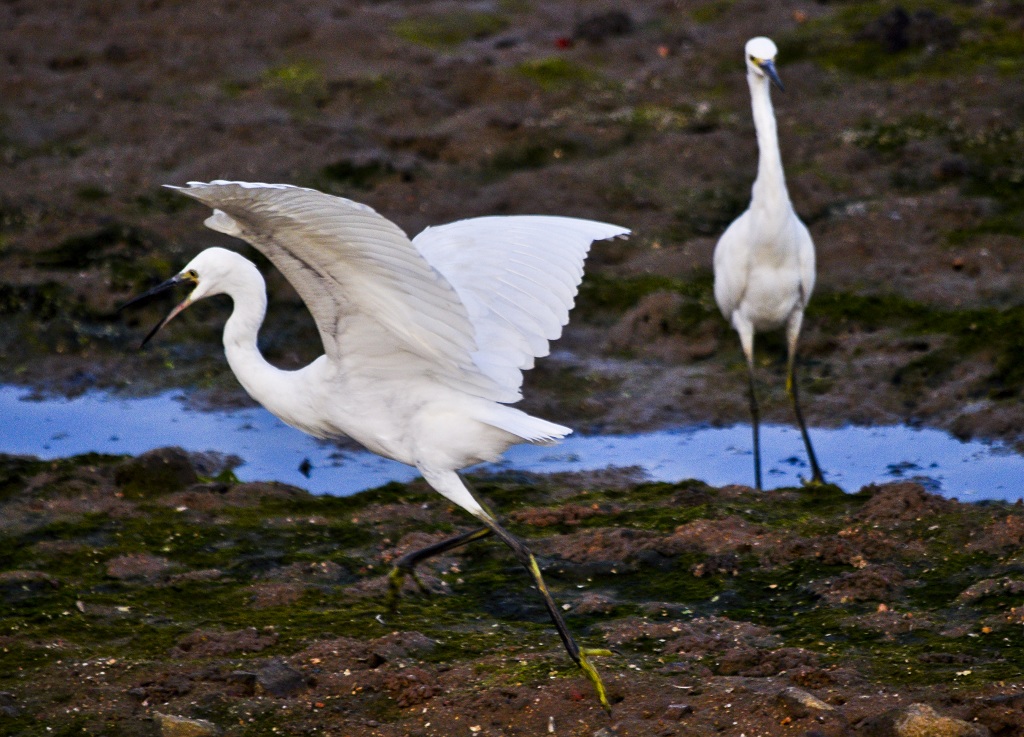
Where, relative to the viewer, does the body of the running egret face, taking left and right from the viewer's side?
facing to the left of the viewer

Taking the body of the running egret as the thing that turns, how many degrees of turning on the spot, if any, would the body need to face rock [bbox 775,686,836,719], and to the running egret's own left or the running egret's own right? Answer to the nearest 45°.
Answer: approximately 135° to the running egret's own left

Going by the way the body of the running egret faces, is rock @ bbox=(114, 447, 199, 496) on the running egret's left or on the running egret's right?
on the running egret's right

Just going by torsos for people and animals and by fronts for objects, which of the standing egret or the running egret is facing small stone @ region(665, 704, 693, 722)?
the standing egret

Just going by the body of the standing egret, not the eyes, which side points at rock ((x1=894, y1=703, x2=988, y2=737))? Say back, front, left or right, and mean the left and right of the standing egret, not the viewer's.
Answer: front

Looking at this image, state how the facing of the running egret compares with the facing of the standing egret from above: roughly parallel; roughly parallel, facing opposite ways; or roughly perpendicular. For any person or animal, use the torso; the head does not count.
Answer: roughly perpendicular

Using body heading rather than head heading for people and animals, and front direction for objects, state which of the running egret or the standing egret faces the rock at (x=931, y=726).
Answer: the standing egret

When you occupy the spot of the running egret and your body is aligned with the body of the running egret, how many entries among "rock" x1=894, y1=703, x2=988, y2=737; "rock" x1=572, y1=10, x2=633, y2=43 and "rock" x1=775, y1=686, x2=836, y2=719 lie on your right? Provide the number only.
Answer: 1

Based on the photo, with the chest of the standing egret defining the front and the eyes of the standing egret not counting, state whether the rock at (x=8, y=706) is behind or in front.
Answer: in front

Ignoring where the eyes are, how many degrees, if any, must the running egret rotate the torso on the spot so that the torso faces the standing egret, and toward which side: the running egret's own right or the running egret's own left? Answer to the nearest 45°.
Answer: approximately 135° to the running egret's own right

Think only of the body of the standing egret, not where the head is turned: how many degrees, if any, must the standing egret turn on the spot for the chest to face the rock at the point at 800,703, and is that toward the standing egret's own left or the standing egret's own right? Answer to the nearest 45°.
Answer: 0° — it already faces it

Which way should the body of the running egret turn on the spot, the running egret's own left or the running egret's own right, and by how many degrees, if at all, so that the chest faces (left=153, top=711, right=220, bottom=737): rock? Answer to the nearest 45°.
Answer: approximately 45° to the running egret's own left

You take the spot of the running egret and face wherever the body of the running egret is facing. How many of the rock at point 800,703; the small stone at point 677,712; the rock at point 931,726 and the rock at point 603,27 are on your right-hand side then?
1

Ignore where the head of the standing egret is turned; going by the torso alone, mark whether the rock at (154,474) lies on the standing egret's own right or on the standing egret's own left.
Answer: on the standing egret's own right

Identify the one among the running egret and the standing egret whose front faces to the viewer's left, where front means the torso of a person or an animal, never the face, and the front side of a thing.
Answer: the running egret

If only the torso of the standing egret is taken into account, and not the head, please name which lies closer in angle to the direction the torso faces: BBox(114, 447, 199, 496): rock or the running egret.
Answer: the running egret
